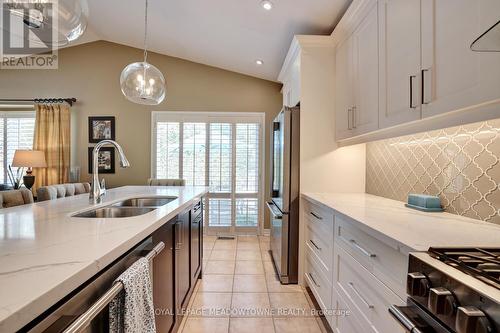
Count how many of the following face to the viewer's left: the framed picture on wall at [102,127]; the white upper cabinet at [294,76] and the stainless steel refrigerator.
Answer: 2

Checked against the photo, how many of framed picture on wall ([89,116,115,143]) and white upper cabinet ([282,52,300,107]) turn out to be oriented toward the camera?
1

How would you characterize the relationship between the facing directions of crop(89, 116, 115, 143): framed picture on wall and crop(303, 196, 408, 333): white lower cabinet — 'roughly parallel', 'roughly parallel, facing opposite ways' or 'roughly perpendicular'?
roughly perpendicular

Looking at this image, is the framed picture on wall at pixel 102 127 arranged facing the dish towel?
yes

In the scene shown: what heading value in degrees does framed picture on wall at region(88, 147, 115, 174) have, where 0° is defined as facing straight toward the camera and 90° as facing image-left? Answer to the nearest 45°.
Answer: approximately 0°

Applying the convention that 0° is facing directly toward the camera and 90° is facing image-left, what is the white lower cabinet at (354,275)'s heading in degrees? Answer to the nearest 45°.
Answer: approximately 45°

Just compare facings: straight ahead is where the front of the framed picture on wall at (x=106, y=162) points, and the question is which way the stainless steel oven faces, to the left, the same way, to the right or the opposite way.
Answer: to the right

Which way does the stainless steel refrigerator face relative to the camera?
to the viewer's left

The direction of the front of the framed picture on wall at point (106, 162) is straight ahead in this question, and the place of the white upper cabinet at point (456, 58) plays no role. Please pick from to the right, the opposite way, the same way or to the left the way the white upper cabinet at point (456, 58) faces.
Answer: to the right
